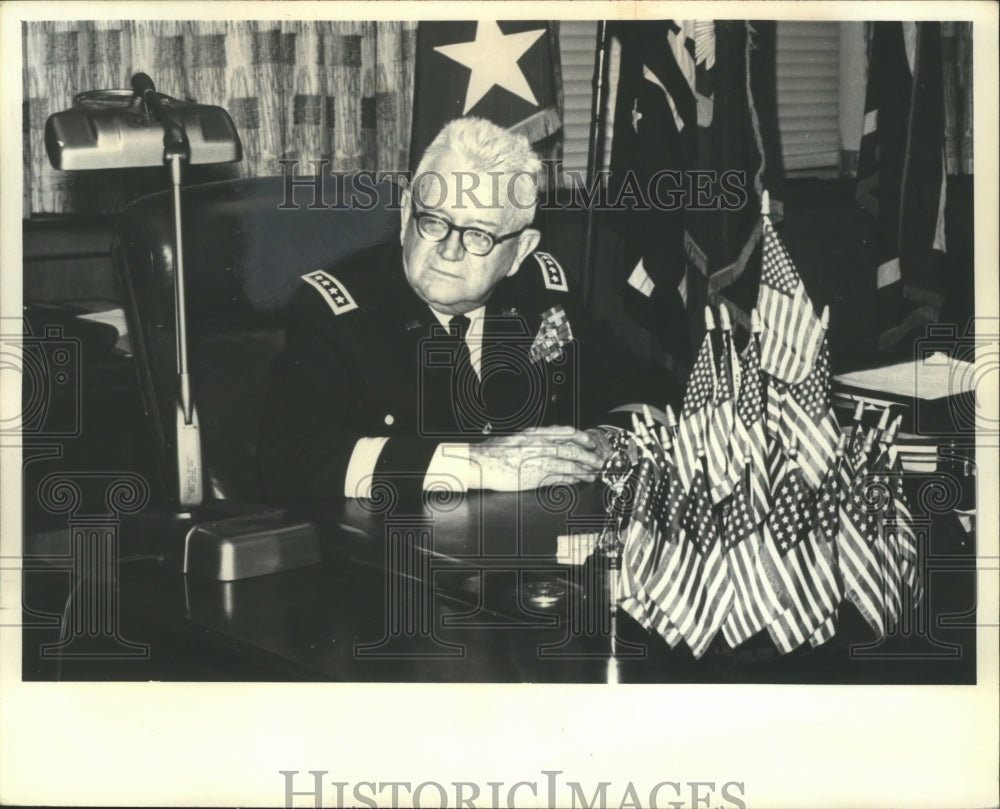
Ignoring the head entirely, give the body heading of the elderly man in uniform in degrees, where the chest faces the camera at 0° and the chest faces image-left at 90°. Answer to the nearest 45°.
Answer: approximately 0°

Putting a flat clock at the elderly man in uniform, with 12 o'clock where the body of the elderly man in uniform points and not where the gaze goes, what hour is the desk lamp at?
The desk lamp is roughly at 3 o'clock from the elderly man in uniform.

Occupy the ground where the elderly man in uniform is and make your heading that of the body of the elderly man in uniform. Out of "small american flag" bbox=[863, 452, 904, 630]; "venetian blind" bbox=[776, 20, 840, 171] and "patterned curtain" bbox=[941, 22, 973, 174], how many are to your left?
3

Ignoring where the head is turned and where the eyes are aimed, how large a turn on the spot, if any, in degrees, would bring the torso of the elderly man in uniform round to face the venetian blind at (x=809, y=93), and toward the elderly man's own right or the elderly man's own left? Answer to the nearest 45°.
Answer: approximately 90° to the elderly man's own left

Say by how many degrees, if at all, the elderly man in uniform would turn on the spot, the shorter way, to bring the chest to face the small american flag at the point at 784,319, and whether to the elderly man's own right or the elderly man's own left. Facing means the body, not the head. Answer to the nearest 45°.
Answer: approximately 90° to the elderly man's own left

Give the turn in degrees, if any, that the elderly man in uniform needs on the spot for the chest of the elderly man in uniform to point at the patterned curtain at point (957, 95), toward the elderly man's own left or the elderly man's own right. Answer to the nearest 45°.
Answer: approximately 90° to the elderly man's own left

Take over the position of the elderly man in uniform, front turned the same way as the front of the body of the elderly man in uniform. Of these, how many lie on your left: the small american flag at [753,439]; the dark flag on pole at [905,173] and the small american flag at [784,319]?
3
